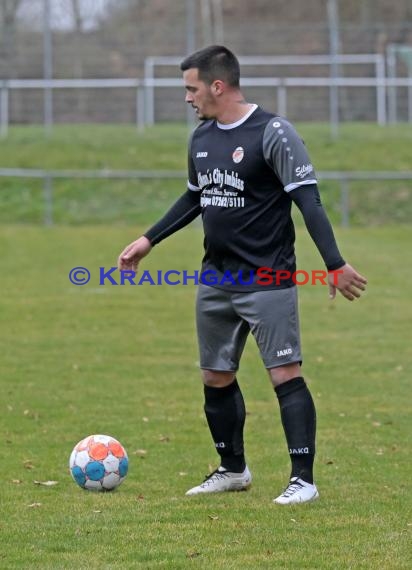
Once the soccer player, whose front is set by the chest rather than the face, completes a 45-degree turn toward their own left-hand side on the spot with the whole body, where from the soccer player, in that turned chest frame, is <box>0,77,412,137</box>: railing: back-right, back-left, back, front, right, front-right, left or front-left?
back

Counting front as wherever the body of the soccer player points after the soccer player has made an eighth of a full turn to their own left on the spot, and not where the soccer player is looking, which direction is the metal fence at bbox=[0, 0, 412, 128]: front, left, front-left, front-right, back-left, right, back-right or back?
back

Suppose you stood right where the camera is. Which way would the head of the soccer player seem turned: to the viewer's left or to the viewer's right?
to the viewer's left

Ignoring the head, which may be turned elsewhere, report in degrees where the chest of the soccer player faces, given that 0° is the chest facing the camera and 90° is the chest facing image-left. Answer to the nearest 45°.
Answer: approximately 45°

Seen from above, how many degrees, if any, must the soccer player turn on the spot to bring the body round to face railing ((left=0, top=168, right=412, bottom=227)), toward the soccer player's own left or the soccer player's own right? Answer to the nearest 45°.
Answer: approximately 135° to the soccer player's own right
